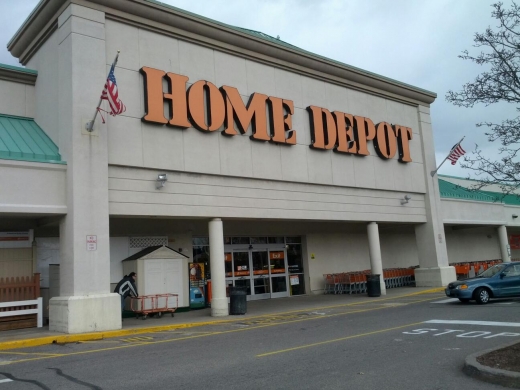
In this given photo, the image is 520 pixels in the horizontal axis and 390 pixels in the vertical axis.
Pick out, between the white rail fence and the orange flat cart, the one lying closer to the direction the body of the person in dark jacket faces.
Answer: the orange flat cart

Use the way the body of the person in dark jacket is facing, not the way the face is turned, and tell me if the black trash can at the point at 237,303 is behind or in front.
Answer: in front

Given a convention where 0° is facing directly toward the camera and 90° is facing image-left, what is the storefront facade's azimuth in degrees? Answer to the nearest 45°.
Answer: approximately 315°

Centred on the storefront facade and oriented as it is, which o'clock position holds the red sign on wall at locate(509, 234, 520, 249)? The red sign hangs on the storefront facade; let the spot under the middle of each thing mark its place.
The red sign on wall is roughly at 9 o'clock from the storefront facade.

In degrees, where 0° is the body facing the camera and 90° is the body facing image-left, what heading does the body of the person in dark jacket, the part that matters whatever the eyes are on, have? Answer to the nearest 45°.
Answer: approximately 270°

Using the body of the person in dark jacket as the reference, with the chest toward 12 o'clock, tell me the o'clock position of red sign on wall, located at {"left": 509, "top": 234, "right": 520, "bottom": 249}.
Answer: The red sign on wall is roughly at 11 o'clock from the person in dark jacket.

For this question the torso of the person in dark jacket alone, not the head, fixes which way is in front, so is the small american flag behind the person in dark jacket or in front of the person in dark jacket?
in front

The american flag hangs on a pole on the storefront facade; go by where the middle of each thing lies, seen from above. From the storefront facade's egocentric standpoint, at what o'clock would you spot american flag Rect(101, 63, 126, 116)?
The american flag is roughly at 2 o'clock from the storefront facade.
